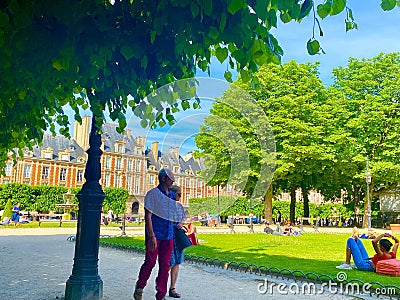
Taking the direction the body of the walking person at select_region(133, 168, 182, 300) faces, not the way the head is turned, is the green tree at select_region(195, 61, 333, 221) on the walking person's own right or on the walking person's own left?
on the walking person's own left

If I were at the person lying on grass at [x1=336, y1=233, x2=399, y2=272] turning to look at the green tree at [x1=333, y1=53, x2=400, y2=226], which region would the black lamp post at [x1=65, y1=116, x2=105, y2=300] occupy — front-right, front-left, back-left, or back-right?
back-left

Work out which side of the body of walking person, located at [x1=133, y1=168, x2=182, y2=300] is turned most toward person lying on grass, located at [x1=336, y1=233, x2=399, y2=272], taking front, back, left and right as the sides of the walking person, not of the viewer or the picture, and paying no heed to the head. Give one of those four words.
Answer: left

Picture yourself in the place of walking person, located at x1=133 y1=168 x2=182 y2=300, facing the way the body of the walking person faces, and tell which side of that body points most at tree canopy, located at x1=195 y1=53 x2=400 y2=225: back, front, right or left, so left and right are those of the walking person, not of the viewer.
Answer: left

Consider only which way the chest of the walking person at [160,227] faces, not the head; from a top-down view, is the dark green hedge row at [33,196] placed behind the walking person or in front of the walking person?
behind

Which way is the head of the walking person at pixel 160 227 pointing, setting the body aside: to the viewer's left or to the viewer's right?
to the viewer's right

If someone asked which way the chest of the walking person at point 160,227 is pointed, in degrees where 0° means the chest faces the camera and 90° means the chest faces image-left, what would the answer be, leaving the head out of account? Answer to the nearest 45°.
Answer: approximately 315°
